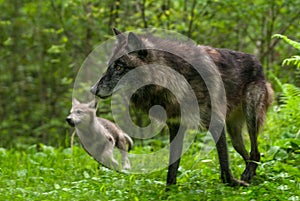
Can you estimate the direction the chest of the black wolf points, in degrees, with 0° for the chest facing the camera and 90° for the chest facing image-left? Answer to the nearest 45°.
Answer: approximately 90°

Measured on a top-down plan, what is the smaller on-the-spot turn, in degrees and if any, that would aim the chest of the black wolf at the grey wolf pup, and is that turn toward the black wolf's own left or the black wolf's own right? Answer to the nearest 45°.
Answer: approximately 45° to the black wolf's own right
